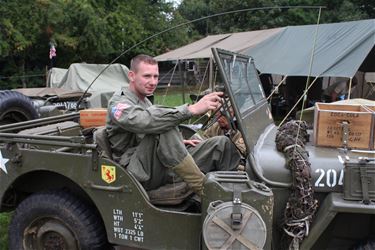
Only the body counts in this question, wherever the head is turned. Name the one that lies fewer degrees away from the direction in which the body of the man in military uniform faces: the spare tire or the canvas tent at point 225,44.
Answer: the canvas tent

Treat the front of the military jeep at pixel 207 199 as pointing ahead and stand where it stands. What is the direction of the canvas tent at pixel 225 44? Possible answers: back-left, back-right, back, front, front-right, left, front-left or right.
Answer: left

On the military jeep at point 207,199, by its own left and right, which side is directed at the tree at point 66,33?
left

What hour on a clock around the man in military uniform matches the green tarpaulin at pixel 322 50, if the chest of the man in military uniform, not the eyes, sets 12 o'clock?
The green tarpaulin is roughly at 10 o'clock from the man in military uniform.

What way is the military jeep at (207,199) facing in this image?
to the viewer's right

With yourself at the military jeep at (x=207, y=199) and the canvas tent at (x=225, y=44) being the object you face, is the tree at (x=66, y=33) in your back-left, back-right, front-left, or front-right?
front-left

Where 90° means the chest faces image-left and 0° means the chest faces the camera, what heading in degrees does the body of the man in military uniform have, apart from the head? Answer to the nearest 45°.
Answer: approximately 270°

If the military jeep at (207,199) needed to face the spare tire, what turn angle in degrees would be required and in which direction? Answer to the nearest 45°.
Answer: approximately 135° to its left

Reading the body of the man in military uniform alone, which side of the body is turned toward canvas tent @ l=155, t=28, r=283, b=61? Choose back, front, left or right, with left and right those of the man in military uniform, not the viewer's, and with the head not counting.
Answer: left

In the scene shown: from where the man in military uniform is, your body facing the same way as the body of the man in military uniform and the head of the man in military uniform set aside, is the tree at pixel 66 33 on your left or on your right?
on your left

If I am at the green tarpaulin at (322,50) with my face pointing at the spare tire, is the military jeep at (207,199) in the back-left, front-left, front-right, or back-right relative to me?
front-left

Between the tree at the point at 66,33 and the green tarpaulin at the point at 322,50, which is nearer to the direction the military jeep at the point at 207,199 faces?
the green tarpaulin

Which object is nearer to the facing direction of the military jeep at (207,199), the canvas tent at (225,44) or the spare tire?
the canvas tent

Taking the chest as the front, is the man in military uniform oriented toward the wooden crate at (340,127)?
yes
